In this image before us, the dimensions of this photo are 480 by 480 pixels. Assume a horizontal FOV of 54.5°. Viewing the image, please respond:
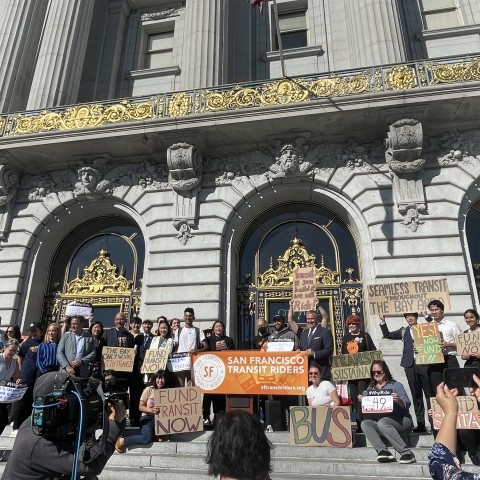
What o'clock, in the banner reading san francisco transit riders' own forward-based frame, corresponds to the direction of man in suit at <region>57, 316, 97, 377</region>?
The man in suit is roughly at 3 o'clock from the banner reading san francisco transit riders.

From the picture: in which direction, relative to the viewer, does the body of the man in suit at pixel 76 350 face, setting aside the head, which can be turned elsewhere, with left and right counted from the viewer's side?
facing the viewer

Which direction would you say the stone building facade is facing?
toward the camera

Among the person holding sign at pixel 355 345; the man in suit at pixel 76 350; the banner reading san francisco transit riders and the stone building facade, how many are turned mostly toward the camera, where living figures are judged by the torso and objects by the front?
4

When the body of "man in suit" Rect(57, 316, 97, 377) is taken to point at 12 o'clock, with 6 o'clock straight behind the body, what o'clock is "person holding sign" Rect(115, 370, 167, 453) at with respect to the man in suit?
The person holding sign is roughly at 10 o'clock from the man in suit.

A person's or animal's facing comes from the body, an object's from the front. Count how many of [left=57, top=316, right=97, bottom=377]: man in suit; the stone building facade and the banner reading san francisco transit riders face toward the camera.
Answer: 3

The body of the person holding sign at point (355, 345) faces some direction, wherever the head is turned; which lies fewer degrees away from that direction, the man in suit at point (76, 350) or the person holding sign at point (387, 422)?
the person holding sign

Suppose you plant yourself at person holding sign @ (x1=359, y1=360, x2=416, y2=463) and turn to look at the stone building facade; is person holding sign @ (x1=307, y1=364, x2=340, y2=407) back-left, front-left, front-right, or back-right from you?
front-left

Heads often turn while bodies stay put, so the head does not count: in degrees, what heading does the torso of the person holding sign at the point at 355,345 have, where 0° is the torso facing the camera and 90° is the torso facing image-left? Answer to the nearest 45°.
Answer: approximately 0°

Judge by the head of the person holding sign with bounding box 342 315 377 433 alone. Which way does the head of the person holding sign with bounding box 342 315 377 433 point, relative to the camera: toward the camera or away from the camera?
toward the camera

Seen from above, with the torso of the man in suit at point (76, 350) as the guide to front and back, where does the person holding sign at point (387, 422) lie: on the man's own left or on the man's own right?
on the man's own left
